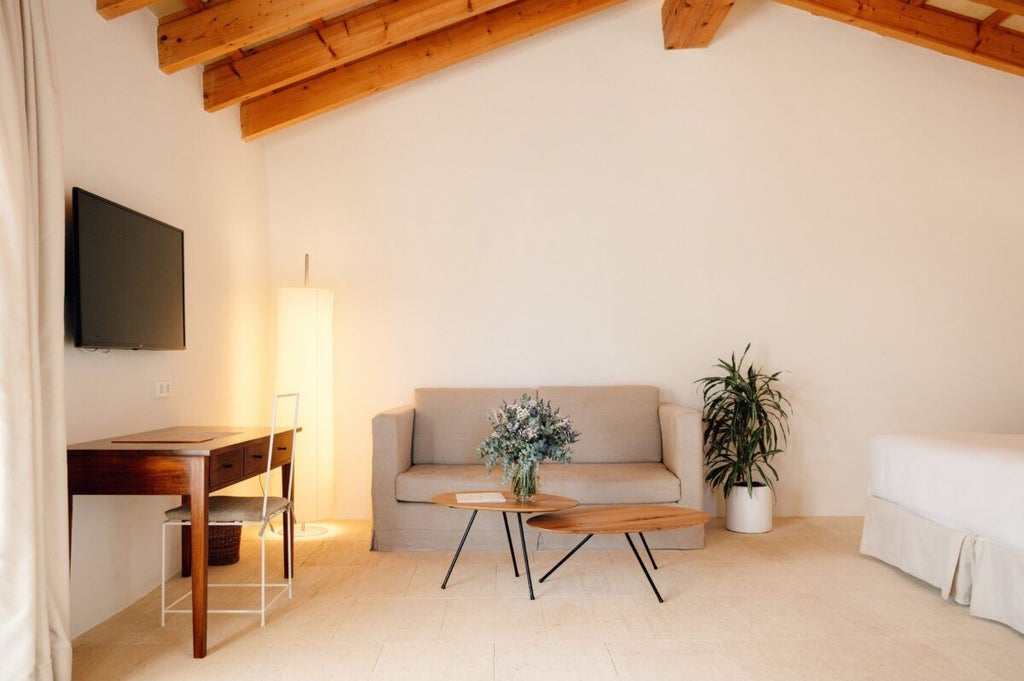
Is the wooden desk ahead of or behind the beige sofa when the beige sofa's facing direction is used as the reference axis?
ahead

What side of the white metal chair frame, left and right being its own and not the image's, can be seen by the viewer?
left

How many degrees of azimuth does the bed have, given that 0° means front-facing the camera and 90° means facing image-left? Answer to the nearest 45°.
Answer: approximately 45°

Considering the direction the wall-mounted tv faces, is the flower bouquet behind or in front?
in front

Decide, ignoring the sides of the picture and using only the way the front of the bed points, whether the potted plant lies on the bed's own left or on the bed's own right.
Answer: on the bed's own right

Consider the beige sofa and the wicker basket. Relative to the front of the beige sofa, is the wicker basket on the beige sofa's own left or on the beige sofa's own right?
on the beige sofa's own right

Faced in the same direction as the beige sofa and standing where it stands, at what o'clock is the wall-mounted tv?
The wall-mounted tv is roughly at 2 o'clock from the beige sofa.

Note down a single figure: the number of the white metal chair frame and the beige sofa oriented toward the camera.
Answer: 1
